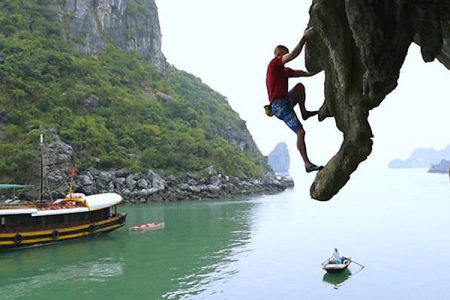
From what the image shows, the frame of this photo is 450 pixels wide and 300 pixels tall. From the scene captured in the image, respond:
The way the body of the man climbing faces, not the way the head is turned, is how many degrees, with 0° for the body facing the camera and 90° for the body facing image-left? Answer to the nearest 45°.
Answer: approximately 270°

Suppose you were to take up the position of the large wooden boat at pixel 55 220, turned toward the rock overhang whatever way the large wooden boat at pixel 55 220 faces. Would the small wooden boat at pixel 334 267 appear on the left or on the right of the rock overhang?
left
